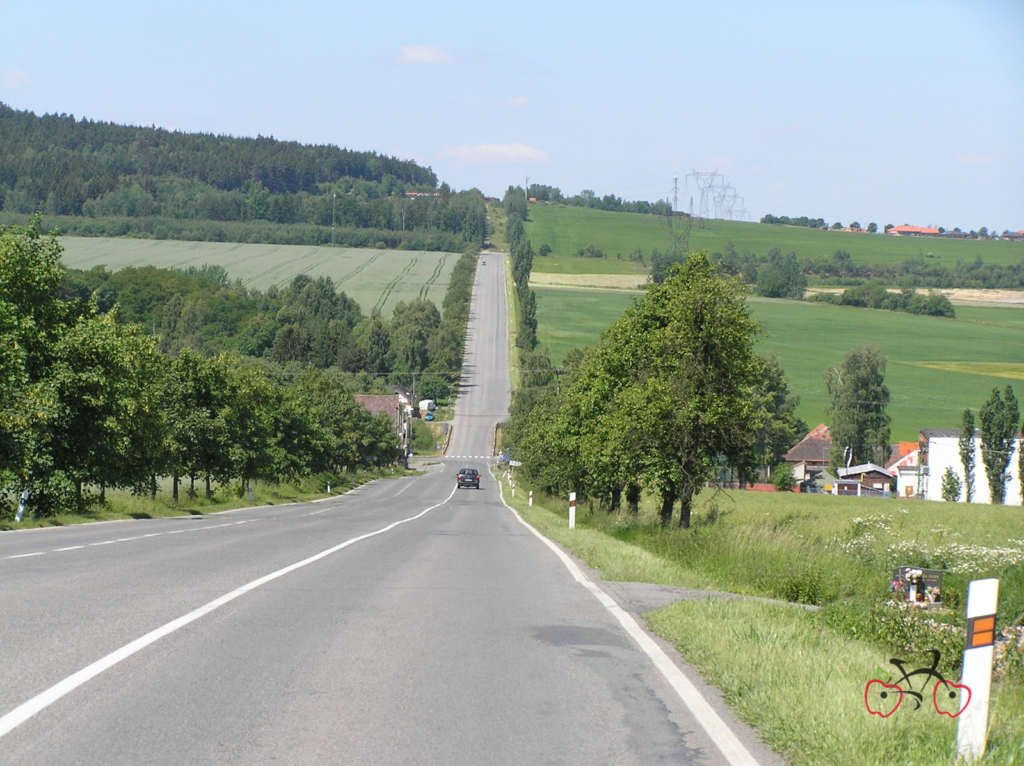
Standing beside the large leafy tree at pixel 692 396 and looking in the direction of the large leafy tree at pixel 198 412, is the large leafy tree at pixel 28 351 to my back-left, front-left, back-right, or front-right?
front-left

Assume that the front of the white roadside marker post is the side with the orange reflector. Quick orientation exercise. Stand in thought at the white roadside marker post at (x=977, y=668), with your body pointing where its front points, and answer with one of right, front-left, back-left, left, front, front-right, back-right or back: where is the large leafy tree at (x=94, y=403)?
back-right

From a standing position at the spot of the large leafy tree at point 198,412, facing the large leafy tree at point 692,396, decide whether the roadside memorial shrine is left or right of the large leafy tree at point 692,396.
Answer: right

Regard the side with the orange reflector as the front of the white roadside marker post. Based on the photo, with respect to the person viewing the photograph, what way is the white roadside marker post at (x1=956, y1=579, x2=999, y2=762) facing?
facing the viewer

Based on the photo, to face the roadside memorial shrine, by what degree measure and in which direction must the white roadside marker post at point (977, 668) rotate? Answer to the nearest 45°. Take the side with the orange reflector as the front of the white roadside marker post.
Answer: approximately 180°

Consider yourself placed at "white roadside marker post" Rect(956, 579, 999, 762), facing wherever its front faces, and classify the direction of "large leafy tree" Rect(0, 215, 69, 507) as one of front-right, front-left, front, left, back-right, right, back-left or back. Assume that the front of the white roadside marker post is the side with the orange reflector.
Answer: back-right

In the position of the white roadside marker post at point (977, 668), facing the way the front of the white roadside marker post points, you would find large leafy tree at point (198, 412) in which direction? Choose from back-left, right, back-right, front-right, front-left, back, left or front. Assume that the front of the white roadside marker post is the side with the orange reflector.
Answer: back-right

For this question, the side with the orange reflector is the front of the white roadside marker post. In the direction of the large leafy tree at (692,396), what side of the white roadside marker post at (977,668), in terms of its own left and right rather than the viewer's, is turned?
back

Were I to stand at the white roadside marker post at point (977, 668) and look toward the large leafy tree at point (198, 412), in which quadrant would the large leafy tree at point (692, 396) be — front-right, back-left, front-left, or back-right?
front-right
